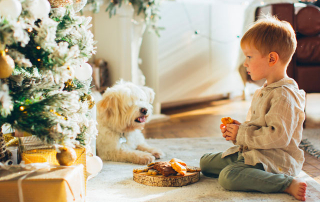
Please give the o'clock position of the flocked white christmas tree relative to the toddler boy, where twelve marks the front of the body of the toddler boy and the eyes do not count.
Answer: The flocked white christmas tree is roughly at 11 o'clock from the toddler boy.

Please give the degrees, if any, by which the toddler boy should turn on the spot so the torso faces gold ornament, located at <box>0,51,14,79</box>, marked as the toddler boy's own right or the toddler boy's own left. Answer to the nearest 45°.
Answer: approximately 45° to the toddler boy's own left

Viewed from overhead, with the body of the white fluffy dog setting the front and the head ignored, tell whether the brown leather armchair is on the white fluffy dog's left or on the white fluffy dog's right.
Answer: on the white fluffy dog's left

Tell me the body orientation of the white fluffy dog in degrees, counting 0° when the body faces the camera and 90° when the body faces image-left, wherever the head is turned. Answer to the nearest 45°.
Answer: approximately 315°

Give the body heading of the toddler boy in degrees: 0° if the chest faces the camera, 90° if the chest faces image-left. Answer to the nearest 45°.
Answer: approximately 90°

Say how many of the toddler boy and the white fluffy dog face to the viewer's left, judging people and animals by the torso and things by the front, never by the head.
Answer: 1

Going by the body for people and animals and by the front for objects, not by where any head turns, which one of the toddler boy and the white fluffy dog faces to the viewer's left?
the toddler boy

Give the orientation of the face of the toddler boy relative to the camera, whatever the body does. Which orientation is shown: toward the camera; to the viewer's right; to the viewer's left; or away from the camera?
to the viewer's left

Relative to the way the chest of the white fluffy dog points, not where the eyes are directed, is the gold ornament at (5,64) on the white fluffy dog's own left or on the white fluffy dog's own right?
on the white fluffy dog's own right

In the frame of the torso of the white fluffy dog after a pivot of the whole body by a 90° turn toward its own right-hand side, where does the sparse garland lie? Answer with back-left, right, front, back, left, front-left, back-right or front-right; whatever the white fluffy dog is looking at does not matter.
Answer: back-right

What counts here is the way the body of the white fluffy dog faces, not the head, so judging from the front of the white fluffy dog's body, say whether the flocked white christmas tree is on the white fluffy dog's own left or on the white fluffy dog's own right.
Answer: on the white fluffy dog's own right
